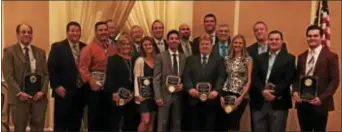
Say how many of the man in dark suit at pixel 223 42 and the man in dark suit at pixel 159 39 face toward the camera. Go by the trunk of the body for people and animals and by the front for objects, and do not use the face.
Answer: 2

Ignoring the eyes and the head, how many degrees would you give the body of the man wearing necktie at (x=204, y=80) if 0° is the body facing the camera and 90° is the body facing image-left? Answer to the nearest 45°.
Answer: approximately 0°

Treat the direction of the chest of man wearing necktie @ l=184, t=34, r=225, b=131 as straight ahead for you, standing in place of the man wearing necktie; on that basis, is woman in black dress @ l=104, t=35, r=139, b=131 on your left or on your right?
on your right

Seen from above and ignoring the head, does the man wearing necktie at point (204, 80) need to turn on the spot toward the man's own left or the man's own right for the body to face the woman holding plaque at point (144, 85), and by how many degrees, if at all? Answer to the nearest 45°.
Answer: approximately 90° to the man's own right

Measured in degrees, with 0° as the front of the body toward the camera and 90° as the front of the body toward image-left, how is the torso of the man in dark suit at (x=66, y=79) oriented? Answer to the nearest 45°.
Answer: approximately 315°
